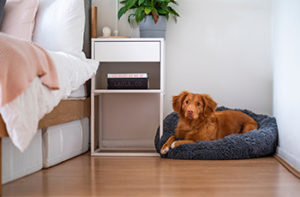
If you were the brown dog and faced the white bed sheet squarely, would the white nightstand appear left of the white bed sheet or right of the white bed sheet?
right

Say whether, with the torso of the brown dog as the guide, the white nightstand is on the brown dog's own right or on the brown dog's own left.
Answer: on the brown dog's own right

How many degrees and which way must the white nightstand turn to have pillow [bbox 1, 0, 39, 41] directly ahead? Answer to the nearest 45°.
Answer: approximately 45° to its right

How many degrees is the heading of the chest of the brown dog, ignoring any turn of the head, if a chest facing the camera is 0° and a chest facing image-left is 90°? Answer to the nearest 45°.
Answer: approximately 45°

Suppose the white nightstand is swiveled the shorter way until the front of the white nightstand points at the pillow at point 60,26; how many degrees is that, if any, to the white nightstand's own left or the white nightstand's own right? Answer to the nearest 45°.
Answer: approximately 45° to the white nightstand's own right
